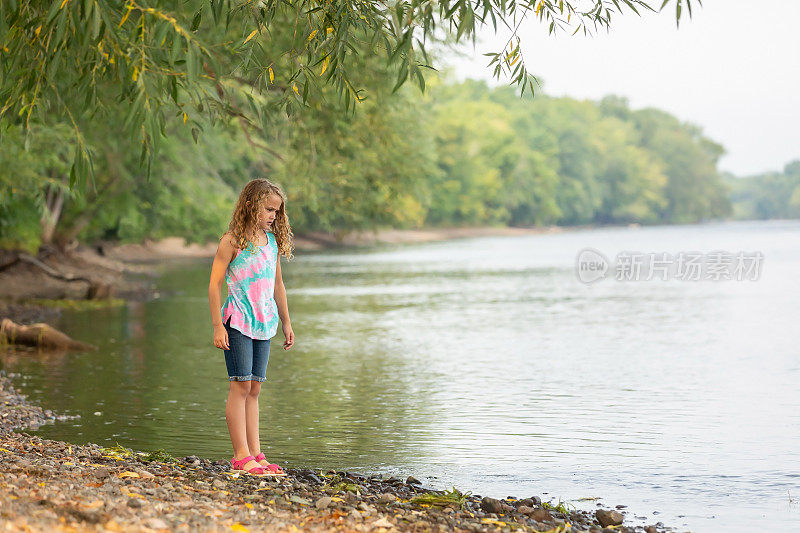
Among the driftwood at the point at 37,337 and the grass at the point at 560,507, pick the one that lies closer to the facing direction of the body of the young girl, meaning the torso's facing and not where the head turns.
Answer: the grass

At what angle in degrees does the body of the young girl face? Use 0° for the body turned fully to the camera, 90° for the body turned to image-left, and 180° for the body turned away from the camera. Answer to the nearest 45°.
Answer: approximately 315°

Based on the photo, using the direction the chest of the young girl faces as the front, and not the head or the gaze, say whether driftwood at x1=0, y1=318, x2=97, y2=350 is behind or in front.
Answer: behind

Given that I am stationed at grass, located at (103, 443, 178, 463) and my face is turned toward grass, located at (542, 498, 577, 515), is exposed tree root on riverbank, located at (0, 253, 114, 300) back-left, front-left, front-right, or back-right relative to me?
back-left

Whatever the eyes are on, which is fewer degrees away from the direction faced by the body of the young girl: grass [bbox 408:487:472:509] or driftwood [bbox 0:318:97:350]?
the grass

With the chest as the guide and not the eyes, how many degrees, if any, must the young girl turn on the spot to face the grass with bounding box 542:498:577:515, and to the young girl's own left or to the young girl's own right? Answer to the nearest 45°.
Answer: approximately 45° to the young girl's own left

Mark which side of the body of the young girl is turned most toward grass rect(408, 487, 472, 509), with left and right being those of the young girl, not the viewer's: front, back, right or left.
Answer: front

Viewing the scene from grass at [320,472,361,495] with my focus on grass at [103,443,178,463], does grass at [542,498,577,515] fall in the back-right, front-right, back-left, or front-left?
back-right
